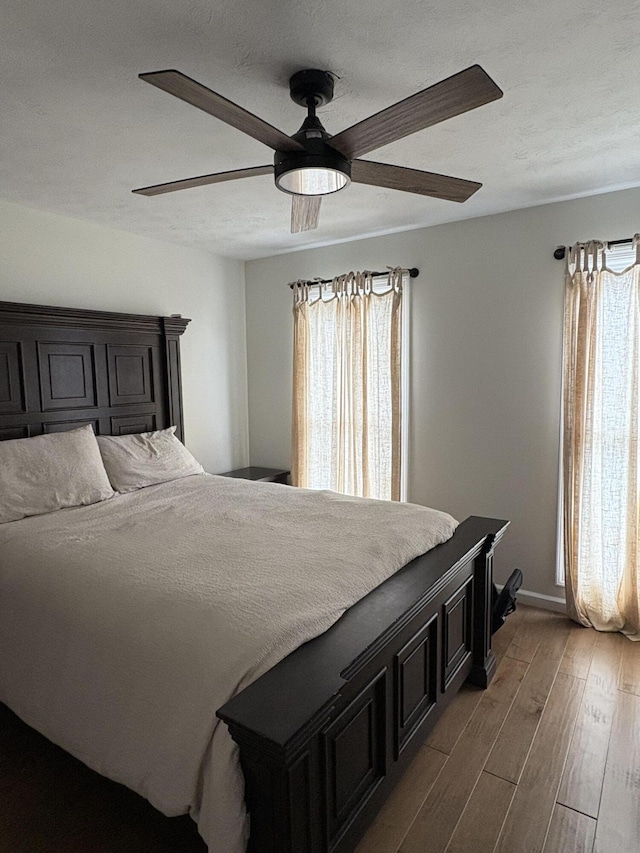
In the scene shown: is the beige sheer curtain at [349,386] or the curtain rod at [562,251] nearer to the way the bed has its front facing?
the curtain rod

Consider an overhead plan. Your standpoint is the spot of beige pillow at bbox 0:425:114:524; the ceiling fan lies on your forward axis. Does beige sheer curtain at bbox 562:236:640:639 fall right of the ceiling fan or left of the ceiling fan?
left

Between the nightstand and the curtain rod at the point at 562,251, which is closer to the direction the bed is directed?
the curtain rod

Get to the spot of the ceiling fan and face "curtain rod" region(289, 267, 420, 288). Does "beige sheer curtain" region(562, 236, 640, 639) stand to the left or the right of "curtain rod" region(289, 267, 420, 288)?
right

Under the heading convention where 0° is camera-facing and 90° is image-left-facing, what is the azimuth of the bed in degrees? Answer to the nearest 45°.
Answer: approximately 315°
